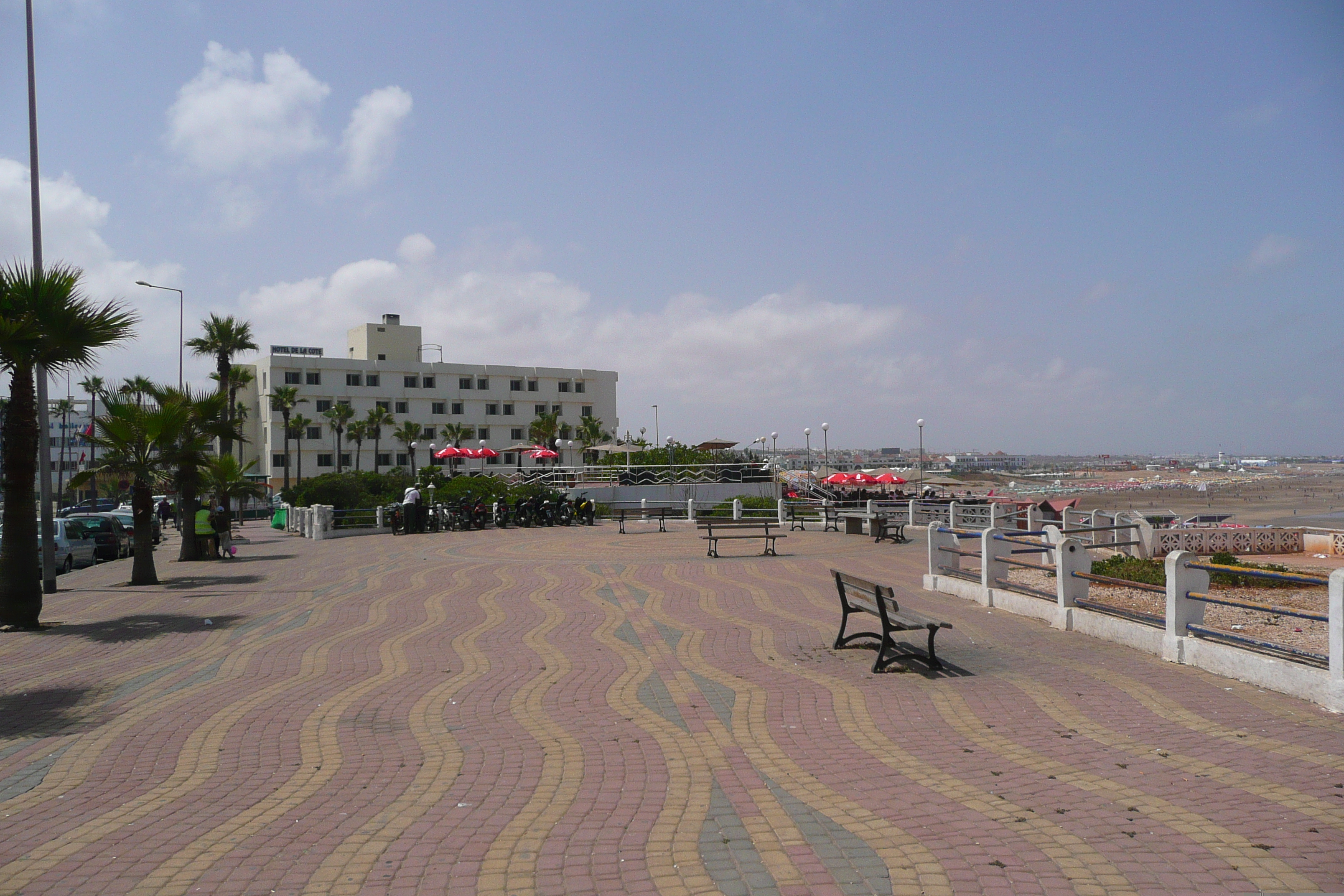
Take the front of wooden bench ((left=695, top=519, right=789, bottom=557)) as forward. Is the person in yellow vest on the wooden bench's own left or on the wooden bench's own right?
on the wooden bench's own right

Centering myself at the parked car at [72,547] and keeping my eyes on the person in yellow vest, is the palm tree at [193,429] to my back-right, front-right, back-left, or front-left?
front-right

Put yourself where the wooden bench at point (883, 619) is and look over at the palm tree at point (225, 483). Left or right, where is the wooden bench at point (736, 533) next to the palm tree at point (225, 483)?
right

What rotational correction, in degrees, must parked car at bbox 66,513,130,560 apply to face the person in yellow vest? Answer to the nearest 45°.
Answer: approximately 90° to its right

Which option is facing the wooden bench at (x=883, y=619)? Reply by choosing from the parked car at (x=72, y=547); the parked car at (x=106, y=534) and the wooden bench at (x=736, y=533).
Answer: the wooden bench at (x=736, y=533)

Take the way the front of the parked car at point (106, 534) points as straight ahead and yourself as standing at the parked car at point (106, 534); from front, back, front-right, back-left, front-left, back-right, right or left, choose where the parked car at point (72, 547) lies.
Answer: back-right

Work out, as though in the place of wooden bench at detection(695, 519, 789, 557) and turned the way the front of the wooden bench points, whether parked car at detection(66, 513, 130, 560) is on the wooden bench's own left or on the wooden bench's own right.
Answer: on the wooden bench's own right

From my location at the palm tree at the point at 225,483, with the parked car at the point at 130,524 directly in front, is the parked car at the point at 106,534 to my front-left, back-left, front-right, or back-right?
front-left

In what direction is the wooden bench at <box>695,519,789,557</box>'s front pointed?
toward the camera

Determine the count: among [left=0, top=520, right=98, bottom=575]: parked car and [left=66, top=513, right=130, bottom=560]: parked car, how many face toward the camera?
0
